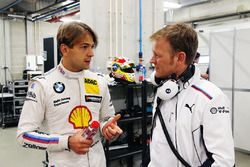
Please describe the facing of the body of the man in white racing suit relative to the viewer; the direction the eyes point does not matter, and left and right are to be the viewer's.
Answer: facing the viewer and to the right of the viewer

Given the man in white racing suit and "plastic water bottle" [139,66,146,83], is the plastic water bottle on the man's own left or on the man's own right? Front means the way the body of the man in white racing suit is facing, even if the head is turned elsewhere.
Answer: on the man's own left
